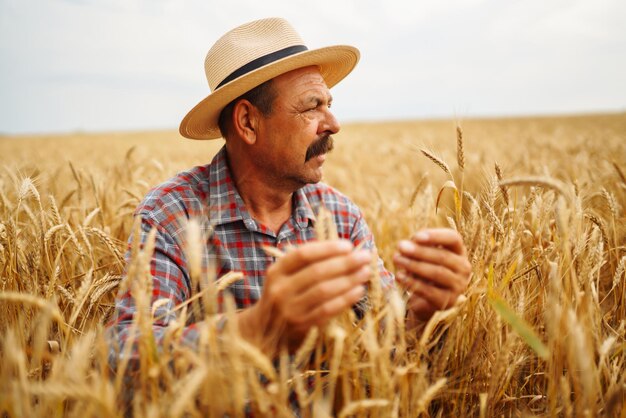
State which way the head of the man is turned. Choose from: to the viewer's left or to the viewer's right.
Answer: to the viewer's right

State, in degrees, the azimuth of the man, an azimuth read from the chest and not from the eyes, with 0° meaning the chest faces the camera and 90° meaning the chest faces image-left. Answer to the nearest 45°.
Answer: approximately 315°
